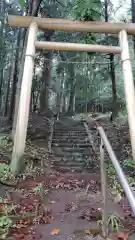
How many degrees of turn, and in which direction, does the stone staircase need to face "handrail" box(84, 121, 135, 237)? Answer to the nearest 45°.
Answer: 0° — it already faces it

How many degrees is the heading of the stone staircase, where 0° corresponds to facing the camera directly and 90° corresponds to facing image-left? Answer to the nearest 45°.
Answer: approximately 0°

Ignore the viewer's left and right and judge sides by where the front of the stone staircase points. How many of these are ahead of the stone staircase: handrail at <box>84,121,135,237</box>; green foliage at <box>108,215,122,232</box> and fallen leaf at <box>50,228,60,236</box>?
3

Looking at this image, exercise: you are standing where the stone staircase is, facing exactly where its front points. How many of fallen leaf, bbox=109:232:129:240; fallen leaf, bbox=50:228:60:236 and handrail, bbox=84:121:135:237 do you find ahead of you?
3

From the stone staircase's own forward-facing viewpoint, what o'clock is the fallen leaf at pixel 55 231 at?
The fallen leaf is roughly at 12 o'clock from the stone staircase.

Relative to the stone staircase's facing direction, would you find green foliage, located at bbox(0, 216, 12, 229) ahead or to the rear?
ahead

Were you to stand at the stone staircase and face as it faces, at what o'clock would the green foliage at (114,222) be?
The green foliage is roughly at 12 o'clock from the stone staircase.

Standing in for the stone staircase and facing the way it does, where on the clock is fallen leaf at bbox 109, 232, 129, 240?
The fallen leaf is roughly at 12 o'clock from the stone staircase.
